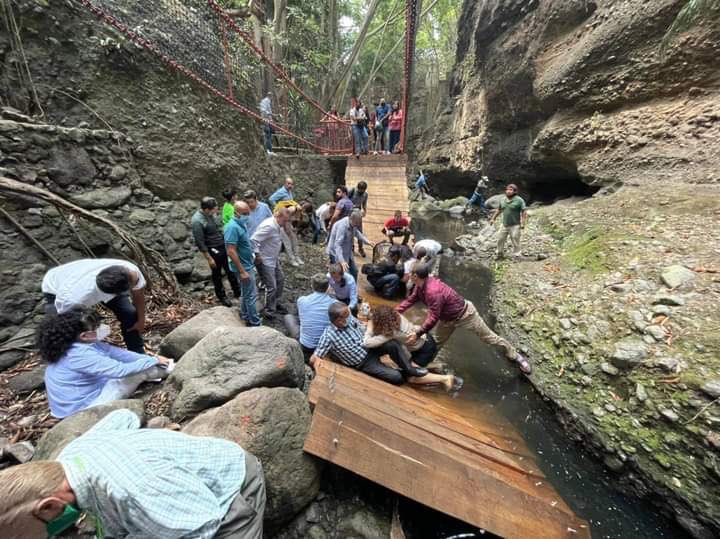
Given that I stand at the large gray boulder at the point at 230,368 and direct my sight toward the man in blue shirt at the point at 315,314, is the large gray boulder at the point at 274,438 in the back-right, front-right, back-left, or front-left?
back-right

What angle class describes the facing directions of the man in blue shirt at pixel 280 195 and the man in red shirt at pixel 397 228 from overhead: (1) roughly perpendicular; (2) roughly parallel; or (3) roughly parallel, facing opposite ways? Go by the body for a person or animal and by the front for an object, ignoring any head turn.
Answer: roughly perpendicular

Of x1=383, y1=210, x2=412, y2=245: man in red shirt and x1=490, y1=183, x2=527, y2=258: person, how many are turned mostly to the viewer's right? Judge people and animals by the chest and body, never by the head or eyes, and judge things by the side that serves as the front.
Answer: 0

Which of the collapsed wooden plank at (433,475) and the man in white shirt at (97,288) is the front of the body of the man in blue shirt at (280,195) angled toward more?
the collapsed wooden plank

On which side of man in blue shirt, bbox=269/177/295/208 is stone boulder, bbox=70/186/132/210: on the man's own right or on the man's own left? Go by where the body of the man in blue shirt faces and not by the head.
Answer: on the man's own right

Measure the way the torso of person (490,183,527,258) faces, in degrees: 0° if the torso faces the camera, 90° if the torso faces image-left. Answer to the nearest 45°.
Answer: approximately 45°

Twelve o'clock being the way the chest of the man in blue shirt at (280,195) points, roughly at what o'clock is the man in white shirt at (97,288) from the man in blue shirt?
The man in white shirt is roughly at 2 o'clock from the man in blue shirt.

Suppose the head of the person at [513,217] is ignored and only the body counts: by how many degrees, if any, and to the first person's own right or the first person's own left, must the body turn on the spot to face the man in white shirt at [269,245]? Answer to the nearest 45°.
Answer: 0° — they already face them

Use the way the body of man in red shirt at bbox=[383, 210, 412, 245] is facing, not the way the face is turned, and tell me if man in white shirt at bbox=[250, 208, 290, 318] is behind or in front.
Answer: in front

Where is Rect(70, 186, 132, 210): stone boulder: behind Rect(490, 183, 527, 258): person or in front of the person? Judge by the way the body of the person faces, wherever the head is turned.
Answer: in front

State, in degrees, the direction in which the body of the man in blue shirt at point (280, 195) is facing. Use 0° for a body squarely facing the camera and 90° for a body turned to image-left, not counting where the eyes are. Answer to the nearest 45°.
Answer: approximately 315°

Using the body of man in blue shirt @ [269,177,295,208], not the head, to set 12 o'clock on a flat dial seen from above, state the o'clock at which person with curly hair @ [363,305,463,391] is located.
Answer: The person with curly hair is roughly at 1 o'clock from the man in blue shirt.
